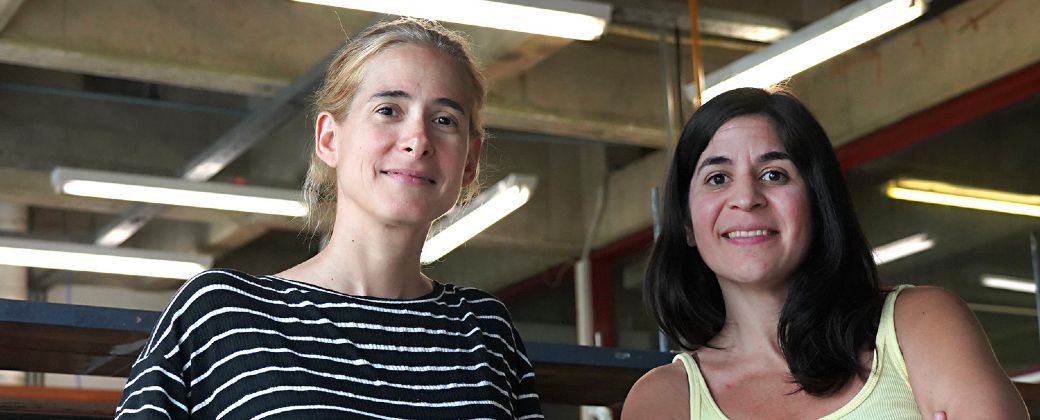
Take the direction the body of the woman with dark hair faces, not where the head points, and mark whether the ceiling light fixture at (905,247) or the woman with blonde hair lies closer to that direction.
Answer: the woman with blonde hair

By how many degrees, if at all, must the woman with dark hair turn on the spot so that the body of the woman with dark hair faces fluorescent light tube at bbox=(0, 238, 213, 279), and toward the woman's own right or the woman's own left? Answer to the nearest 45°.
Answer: approximately 135° to the woman's own right

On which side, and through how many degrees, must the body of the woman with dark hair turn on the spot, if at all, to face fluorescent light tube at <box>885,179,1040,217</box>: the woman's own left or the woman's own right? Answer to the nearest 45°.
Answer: approximately 180°

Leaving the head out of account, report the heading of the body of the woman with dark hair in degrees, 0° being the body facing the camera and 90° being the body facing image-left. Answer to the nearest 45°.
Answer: approximately 0°

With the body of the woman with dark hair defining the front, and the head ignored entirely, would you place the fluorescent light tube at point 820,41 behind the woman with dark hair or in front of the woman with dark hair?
behind

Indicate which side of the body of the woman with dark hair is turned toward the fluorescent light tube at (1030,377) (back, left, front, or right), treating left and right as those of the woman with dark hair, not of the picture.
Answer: back

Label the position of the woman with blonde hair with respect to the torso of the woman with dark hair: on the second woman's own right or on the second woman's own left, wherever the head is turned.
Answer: on the second woman's own right

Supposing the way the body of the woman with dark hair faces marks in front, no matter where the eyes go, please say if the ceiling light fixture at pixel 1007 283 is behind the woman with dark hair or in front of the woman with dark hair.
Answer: behind

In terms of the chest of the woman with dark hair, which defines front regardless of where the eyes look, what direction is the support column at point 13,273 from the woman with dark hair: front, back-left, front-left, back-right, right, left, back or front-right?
back-right

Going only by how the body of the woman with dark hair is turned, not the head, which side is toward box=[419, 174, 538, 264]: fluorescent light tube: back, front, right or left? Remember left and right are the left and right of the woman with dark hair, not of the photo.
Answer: back

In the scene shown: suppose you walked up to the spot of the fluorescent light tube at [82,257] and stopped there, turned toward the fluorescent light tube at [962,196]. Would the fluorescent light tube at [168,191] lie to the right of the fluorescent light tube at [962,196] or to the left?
right

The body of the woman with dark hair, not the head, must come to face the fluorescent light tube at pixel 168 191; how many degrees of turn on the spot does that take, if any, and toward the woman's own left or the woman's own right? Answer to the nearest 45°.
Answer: approximately 135° to the woman's own right

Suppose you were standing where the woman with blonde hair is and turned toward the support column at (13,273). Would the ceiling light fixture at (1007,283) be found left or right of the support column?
right

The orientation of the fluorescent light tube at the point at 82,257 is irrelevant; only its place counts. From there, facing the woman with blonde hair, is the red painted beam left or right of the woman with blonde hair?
left
